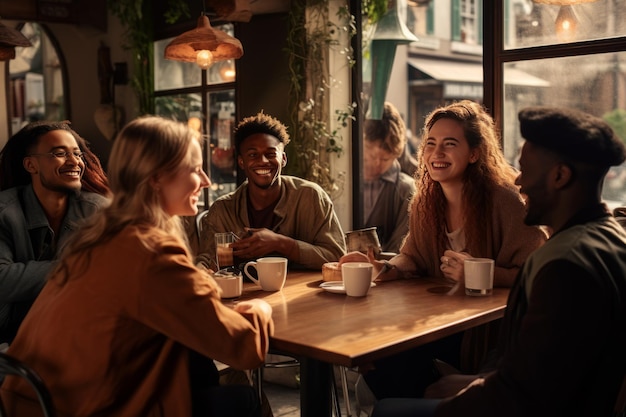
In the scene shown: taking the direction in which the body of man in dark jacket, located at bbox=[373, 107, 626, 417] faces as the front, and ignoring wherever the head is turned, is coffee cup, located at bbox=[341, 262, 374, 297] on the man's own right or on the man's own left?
on the man's own right

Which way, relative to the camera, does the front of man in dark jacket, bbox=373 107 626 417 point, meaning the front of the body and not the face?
to the viewer's left

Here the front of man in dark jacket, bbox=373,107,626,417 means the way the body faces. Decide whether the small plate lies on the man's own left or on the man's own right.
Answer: on the man's own right

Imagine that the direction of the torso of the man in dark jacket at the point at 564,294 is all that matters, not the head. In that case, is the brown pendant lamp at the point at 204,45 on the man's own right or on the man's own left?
on the man's own right

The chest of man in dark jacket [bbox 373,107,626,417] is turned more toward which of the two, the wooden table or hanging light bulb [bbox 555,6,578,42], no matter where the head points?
the wooden table

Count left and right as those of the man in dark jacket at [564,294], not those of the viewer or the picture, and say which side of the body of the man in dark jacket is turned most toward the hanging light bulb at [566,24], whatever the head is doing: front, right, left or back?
right

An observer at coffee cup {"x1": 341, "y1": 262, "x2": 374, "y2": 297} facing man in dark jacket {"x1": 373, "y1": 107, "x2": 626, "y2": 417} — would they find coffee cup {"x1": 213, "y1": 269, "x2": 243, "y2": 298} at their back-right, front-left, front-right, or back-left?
back-right

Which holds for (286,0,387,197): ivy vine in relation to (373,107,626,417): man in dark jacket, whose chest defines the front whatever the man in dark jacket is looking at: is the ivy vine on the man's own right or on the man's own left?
on the man's own right

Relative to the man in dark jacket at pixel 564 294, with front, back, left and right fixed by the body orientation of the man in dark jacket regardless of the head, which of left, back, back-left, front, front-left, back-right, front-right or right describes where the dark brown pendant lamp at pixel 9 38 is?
front-right

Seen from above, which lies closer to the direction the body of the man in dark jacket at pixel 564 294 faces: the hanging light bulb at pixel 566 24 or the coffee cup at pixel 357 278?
the coffee cup

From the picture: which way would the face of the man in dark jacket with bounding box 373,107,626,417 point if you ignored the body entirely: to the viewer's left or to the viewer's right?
to the viewer's left
